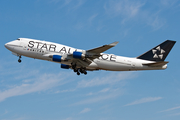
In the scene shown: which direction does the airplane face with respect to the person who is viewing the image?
facing to the left of the viewer
